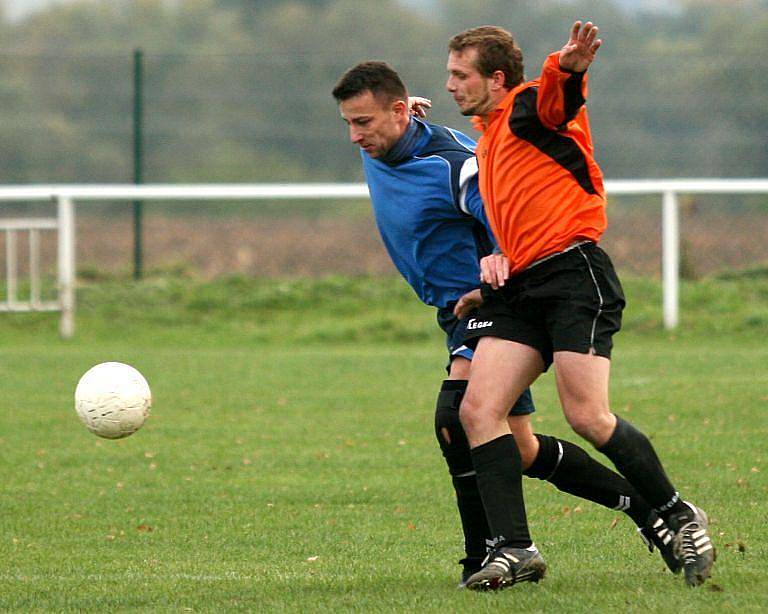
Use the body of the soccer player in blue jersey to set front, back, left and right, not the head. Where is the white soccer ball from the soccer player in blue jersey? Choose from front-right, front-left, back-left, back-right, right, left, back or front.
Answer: front-right

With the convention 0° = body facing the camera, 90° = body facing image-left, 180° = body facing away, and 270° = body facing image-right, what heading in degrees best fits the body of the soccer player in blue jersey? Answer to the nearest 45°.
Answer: approximately 45°

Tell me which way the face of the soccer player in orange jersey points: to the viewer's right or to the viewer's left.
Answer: to the viewer's left

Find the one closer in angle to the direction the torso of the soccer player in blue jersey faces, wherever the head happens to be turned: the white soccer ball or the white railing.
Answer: the white soccer ball

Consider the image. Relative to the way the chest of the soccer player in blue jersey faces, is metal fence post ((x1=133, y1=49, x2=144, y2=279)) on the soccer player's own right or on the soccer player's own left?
on the soccer player's own right

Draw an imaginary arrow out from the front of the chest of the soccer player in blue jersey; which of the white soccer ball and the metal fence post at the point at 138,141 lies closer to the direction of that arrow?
the white soccer ball

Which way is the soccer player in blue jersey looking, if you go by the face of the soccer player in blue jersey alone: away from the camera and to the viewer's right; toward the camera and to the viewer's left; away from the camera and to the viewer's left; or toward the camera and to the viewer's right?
toward the camera and to the viewer's left
